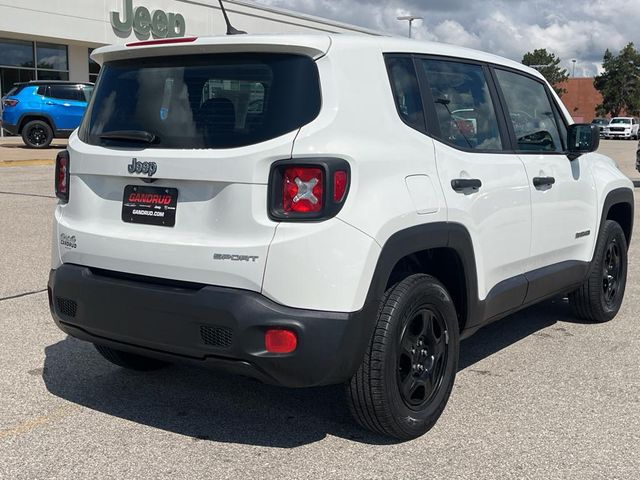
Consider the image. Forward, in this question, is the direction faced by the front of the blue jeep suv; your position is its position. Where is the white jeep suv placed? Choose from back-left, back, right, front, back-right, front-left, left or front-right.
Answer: right

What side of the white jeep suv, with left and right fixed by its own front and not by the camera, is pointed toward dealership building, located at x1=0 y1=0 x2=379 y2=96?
left

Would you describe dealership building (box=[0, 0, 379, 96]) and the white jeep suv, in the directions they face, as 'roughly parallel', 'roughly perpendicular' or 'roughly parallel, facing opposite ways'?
roughly perpendicular

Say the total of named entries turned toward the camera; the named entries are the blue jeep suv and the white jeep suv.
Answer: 0

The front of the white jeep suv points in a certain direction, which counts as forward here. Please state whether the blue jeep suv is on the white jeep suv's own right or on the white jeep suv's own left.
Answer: on the white jeep suv's own left

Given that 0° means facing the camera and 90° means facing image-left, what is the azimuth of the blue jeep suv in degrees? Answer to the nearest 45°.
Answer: approximately 270°

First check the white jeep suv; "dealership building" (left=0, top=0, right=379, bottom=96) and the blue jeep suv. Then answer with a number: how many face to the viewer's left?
0

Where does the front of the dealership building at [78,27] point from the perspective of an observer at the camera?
facing the viewer and to the right of the viewer

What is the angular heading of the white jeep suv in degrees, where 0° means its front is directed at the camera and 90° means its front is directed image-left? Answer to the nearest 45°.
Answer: approximately 225°

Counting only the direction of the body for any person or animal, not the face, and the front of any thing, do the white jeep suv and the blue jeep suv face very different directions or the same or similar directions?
same or similar directions

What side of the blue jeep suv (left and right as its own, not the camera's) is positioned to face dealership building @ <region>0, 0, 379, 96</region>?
left

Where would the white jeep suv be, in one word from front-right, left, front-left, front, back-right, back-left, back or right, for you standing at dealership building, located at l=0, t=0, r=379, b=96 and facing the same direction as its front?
front-right
